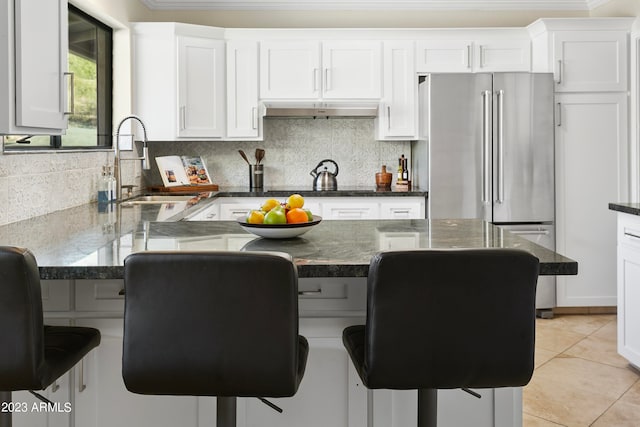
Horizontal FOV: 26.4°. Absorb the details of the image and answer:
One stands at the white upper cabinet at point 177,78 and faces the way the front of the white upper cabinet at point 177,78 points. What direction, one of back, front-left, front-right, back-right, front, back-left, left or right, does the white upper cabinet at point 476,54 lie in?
front-left

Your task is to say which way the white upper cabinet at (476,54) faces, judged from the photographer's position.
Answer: facing the viewer

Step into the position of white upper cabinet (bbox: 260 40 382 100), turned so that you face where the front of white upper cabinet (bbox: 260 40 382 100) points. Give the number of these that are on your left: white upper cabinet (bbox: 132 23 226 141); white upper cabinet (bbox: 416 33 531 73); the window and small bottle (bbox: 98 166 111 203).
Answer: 1

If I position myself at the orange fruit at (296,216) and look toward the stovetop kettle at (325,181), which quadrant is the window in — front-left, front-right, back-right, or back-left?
front-left

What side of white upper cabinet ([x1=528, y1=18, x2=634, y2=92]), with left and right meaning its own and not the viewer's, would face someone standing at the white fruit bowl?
front

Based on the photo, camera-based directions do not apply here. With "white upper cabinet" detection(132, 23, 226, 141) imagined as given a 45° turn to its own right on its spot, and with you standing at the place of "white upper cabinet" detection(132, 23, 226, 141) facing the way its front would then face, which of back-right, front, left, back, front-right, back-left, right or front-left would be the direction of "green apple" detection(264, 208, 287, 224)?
front

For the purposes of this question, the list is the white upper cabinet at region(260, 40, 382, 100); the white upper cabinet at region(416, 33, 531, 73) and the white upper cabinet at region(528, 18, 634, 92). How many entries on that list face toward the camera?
3

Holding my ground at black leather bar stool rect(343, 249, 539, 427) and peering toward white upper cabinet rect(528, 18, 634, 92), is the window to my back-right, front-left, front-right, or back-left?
front-left

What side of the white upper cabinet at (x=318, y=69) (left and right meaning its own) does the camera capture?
front

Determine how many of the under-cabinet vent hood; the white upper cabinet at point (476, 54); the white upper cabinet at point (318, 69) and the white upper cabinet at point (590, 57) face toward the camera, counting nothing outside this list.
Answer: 4

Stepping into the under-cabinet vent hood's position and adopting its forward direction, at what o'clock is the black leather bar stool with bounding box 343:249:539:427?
The black leather bar stool is roughly at 12 o'clock from the under-cabinet vent hood.

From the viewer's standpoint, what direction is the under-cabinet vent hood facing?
toward the camera

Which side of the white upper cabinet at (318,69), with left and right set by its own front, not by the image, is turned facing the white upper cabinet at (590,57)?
left

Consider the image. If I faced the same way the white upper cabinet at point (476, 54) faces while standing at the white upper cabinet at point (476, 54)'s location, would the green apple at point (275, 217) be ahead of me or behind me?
ahead
